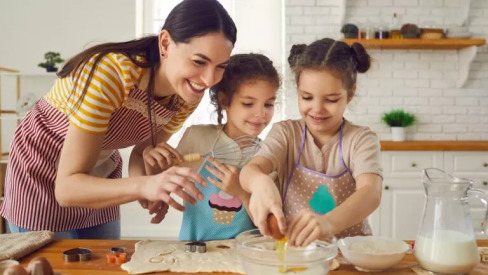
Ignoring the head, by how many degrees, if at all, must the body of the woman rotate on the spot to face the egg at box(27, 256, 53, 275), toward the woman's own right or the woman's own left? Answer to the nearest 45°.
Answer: approximately 45° to the woman's own right

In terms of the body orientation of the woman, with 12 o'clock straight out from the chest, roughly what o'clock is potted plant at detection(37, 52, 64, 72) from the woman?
The potted plant is roughly at 7 o'clock from the woman.

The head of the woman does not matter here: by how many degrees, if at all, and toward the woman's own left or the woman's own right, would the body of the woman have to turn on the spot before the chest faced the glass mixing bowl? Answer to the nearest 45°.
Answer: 0° — they already face it

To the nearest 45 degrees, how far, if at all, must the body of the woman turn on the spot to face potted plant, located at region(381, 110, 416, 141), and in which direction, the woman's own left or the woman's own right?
approximately 90° to the woman's own left

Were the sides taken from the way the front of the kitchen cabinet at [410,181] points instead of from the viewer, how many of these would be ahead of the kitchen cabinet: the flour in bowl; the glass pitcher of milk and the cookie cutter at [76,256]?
3

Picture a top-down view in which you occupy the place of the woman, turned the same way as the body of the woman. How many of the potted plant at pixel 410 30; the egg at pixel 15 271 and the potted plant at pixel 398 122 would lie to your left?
2

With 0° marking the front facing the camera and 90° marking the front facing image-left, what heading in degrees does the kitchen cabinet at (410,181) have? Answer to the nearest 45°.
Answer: approximately 0°

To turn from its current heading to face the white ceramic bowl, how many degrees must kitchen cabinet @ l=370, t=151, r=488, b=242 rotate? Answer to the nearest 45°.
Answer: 0° — it already faces it
